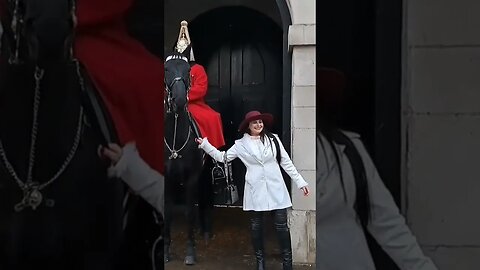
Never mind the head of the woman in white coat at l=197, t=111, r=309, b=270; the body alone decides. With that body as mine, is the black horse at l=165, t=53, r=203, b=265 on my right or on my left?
on my right
